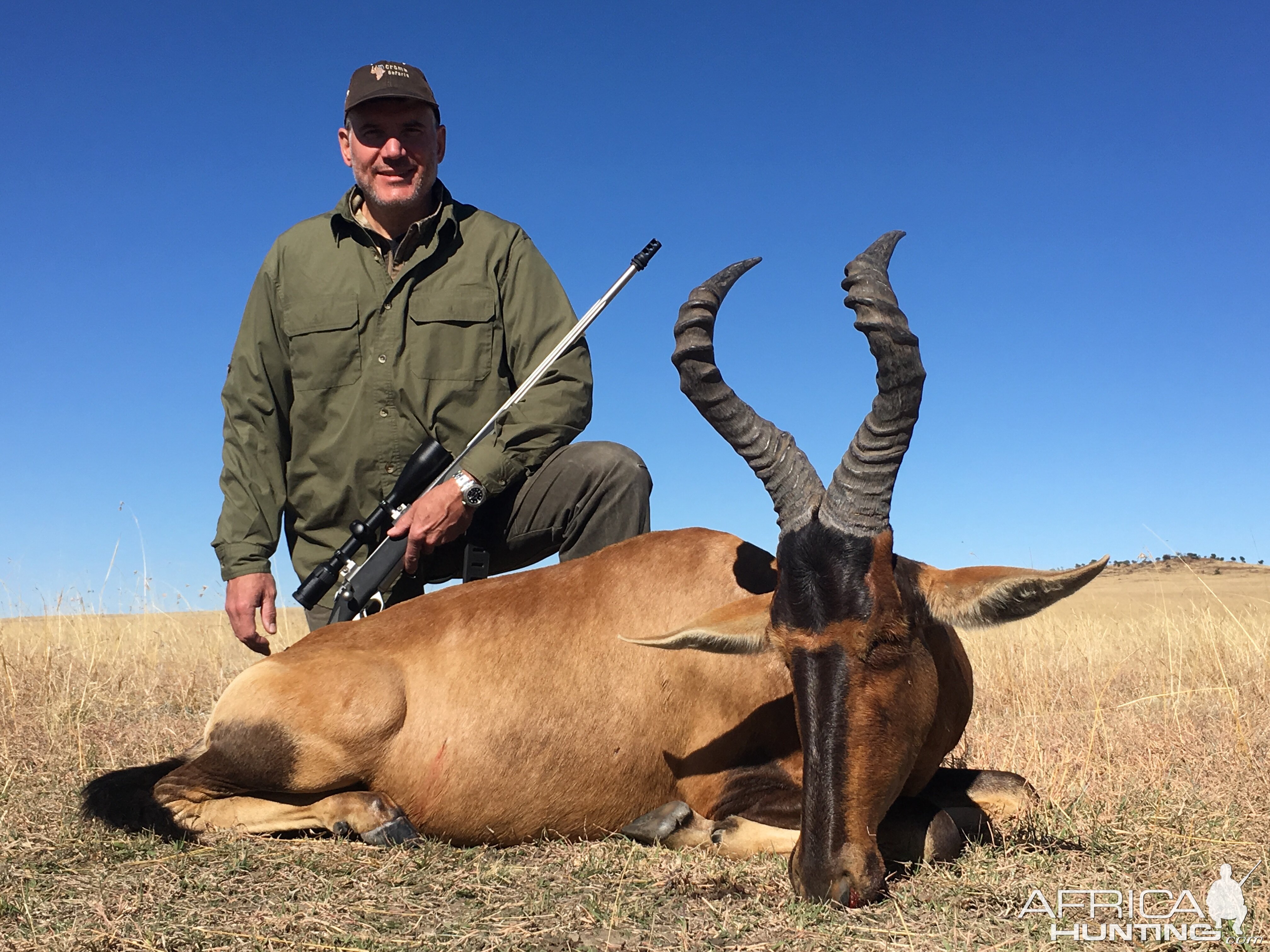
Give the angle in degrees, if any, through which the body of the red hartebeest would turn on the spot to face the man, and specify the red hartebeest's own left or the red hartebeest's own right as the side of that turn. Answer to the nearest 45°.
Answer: approximately 135° to the red hartebeest's own left

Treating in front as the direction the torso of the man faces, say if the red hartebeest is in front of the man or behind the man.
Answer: in front

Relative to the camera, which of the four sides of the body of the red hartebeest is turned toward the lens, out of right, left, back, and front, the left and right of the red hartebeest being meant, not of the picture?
right

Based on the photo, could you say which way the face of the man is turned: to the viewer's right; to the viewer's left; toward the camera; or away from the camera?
toward the camera

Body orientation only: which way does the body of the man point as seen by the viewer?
toward the camera

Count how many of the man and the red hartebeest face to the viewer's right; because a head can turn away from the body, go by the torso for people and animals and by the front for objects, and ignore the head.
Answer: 1

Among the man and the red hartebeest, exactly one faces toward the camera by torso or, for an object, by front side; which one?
the man

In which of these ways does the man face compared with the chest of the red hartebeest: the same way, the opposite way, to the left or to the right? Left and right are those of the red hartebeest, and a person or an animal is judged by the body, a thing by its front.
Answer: to the right
